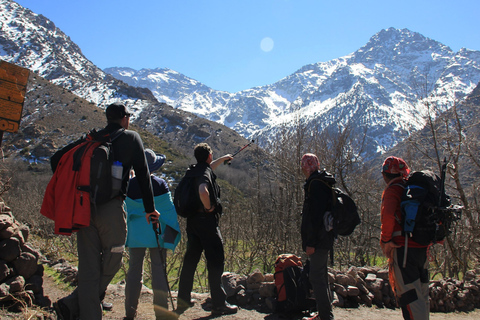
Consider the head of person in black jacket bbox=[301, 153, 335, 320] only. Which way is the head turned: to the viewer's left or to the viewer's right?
to the viewer's left

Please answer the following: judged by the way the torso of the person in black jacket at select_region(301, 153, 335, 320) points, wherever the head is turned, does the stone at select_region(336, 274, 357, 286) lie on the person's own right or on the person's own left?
on the person's own right

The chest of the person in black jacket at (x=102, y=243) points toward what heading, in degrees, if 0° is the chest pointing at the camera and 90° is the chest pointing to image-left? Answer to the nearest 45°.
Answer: approximately 225°

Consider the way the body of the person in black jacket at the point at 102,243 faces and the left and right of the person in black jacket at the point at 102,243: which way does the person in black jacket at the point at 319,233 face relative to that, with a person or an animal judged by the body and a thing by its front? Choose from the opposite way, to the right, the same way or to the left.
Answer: to the left

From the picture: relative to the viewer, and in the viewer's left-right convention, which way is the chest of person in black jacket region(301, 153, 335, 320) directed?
facing to the left of the viewer

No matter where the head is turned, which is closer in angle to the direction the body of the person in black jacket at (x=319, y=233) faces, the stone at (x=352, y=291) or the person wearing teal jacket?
the person wearing teal jacket

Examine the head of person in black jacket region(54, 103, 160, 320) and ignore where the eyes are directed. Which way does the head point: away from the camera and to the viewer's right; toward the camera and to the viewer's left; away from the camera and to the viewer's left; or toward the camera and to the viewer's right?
away from the camera and to the viewer's right

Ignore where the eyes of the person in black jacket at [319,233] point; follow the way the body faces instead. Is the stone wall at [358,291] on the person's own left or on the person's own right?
on the person's own right

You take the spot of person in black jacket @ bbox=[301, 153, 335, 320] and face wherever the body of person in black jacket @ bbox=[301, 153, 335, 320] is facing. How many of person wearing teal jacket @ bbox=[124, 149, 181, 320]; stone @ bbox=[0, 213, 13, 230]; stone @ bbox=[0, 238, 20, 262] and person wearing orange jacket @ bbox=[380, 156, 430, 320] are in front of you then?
3

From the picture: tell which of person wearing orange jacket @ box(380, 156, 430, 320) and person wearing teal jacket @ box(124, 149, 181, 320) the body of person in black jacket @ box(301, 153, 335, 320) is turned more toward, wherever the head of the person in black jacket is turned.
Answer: the person wearing teal jacket

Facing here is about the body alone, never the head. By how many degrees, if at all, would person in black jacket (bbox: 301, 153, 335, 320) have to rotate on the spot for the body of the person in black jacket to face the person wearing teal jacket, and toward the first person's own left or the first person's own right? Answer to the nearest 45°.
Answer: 0° — they already face them

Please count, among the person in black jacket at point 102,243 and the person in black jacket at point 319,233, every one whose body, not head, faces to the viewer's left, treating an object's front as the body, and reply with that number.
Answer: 1

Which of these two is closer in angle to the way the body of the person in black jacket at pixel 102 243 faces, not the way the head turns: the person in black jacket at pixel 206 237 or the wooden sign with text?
the person in black jacket
